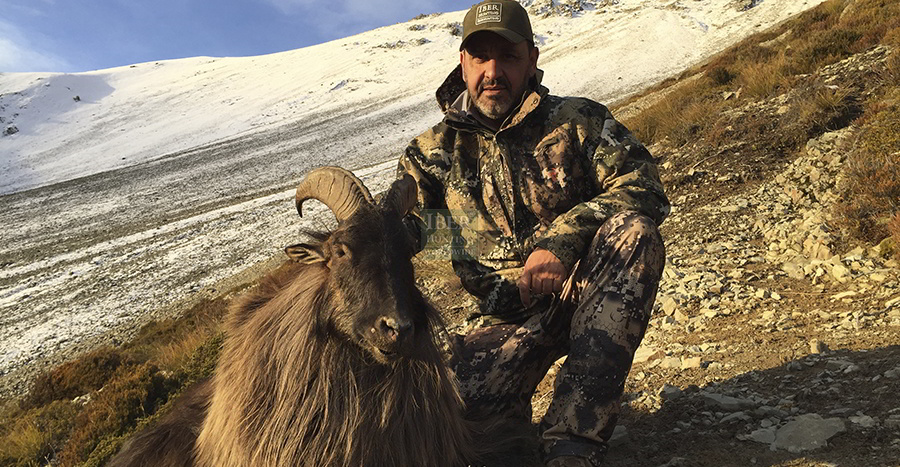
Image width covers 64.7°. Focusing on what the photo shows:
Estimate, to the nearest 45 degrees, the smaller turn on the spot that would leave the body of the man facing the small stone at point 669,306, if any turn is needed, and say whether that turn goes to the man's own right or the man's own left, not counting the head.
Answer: approximately 135° to the man's own left

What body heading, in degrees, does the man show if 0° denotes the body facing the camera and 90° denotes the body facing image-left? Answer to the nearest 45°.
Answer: approximately 0°

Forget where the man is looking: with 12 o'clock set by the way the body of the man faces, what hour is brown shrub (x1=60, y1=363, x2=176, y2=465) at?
The brown shrub is roughly at 4 o'clock from the man.

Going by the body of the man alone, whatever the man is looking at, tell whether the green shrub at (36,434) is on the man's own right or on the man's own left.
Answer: on the man's own right

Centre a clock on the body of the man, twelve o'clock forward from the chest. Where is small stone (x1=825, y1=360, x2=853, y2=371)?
The small stone is roughly at 9 o'clock from the man.

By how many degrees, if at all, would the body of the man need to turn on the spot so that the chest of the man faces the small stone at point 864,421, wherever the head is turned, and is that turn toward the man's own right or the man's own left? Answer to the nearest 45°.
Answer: approximately 45° to the man's own left

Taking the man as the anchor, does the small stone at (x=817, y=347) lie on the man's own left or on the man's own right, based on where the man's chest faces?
on the man's own left

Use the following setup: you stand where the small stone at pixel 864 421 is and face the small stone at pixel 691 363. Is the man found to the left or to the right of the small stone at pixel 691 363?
left

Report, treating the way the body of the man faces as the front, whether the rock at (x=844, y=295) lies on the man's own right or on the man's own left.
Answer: on the man's own left
